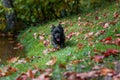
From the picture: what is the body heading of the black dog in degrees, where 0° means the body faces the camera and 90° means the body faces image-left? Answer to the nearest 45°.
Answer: approximately 0°

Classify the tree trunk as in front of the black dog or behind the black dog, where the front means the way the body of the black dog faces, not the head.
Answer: behind
